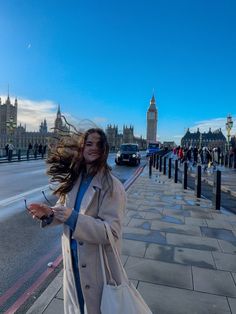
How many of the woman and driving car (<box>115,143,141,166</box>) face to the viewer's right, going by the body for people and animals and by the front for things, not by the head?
0

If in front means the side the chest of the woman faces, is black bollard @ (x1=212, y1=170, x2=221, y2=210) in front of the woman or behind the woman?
behind

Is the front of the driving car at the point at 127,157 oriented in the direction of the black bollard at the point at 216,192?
yes

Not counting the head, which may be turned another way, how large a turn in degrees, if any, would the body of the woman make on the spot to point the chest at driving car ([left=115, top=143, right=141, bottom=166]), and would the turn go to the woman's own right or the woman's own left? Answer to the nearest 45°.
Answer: approximately 135° to the woman's own right

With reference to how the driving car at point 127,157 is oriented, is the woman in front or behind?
in front

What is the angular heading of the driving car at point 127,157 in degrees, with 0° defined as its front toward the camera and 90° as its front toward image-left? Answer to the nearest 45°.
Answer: approximately 0°

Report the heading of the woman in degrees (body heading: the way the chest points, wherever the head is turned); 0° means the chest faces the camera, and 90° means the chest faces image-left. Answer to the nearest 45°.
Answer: approximately 45°

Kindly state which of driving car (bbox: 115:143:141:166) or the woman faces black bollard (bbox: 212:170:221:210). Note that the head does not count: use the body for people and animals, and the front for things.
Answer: the driving car
